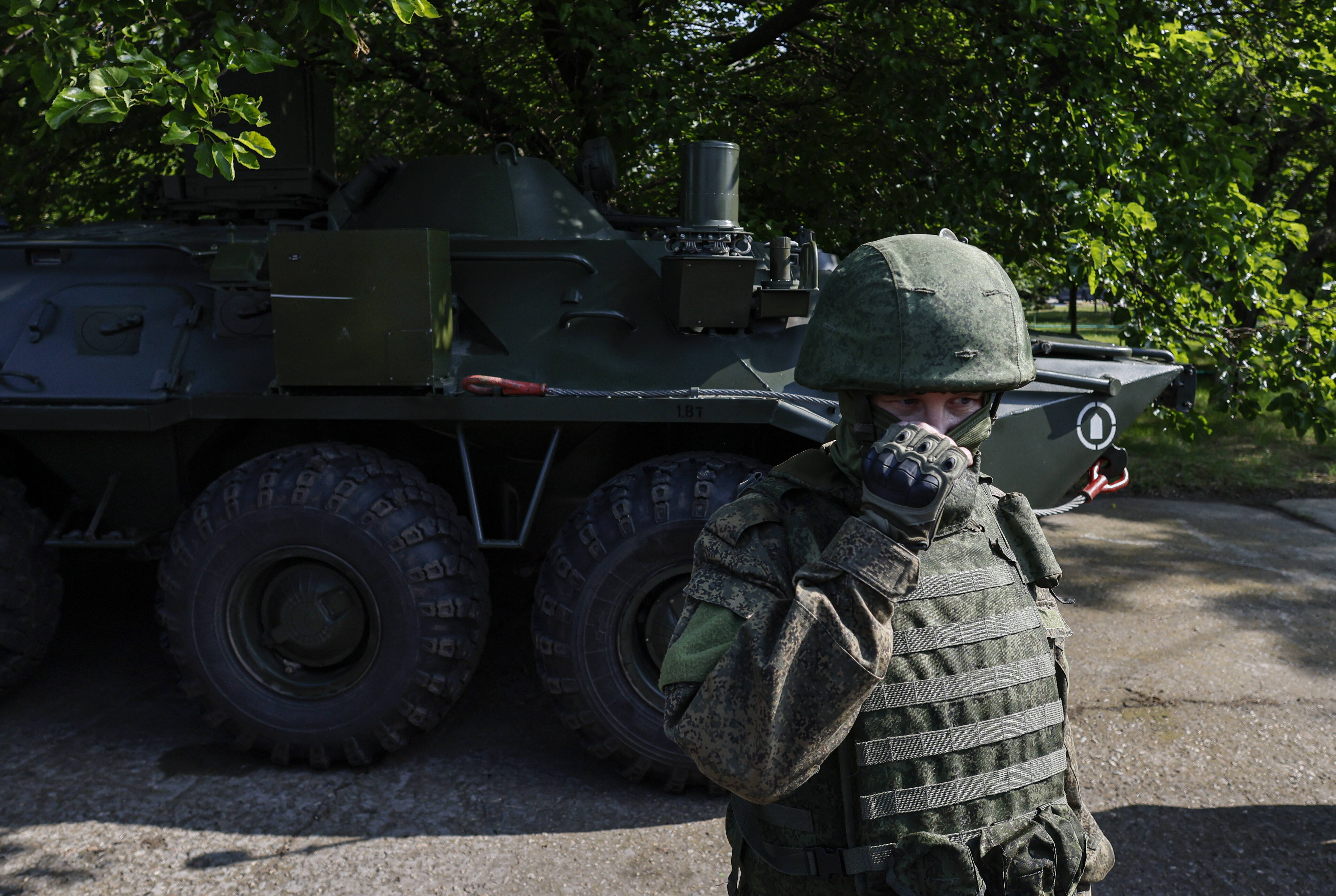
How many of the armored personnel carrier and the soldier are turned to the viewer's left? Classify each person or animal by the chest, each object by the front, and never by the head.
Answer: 0

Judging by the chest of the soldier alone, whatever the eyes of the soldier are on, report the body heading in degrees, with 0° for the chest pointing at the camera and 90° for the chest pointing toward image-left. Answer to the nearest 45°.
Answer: approximately 315°

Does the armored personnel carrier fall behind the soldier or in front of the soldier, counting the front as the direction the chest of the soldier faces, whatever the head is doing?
behind

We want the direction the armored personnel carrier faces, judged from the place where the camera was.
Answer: facing to the right of the viewer

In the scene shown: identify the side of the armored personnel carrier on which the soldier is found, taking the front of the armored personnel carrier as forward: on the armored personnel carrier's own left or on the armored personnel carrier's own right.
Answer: on the armored personnel carrier's own right
